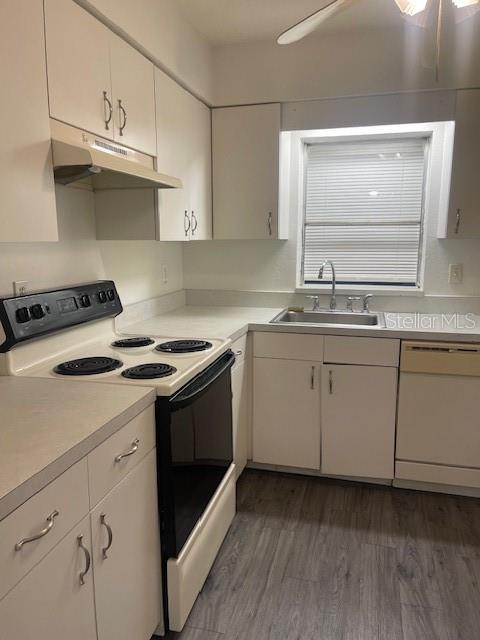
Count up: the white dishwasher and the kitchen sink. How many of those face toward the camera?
2

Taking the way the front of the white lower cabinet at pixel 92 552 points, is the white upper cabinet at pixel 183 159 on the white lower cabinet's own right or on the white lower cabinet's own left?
on the white lower cabinet's own left

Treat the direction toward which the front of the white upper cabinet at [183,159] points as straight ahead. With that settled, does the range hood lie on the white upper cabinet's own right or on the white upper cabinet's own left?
on the white upper cabinet's own right

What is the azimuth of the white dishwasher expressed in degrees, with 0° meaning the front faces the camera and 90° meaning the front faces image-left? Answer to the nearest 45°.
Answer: approximately 0°

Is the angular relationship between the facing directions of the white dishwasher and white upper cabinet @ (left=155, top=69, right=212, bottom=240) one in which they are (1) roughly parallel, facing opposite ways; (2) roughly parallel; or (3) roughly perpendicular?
roughly perpendicular

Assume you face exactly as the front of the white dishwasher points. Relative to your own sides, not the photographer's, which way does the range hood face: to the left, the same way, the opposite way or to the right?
to the left

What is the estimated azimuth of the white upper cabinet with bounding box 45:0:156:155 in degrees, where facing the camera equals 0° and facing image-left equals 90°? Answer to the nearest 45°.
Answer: approximately 315°

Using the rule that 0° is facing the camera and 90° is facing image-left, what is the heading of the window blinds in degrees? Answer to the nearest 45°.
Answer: approximately 0°
